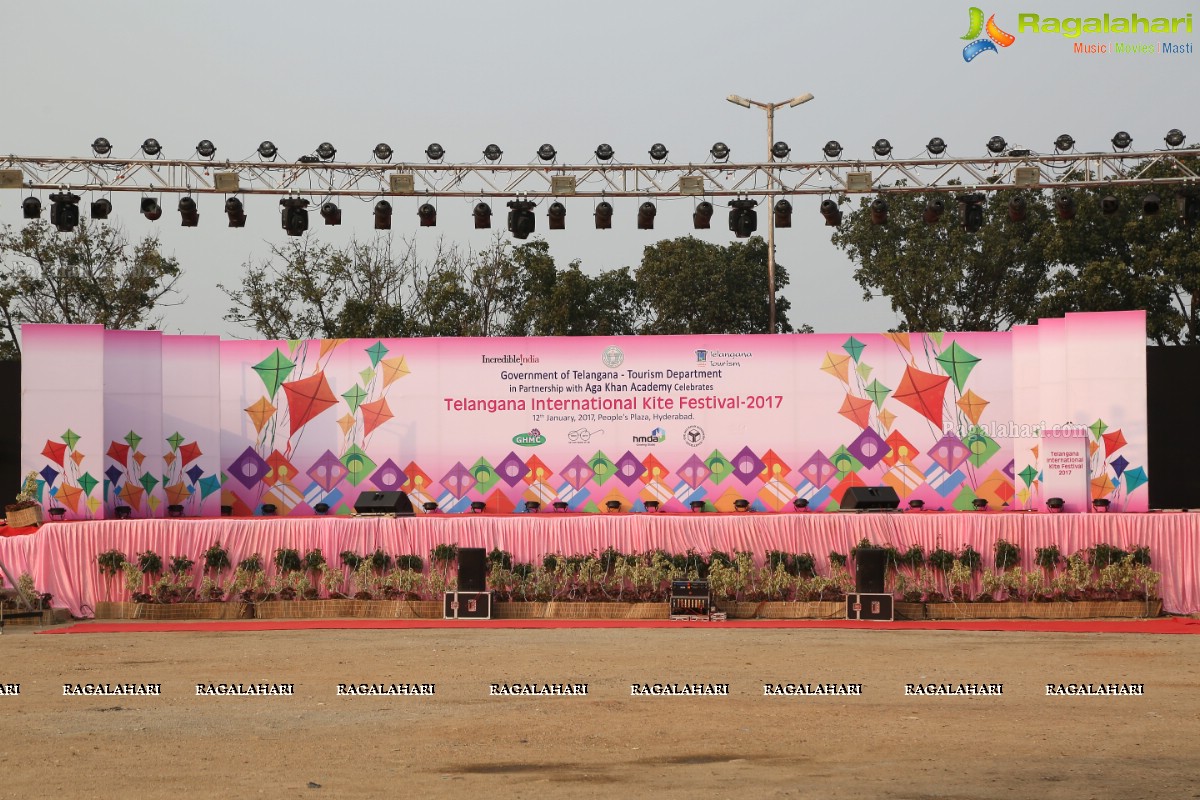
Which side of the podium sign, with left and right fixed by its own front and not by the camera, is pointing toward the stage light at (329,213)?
right

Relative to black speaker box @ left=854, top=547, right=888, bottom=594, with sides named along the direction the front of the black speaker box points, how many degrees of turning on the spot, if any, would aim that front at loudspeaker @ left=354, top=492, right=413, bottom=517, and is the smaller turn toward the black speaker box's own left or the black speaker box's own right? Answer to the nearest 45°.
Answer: approximately 90° to the black speaker box's own right

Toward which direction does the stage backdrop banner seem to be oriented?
toward the camera

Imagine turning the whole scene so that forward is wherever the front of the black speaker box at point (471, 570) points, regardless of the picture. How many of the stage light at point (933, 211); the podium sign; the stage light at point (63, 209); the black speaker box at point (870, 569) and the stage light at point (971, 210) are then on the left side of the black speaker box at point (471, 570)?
4

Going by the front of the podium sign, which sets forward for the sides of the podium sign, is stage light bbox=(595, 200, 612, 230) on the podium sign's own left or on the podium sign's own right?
on the podium sign's own right

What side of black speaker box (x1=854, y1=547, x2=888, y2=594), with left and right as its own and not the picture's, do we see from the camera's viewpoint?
front

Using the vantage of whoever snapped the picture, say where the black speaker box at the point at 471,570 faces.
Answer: facing the viewer
